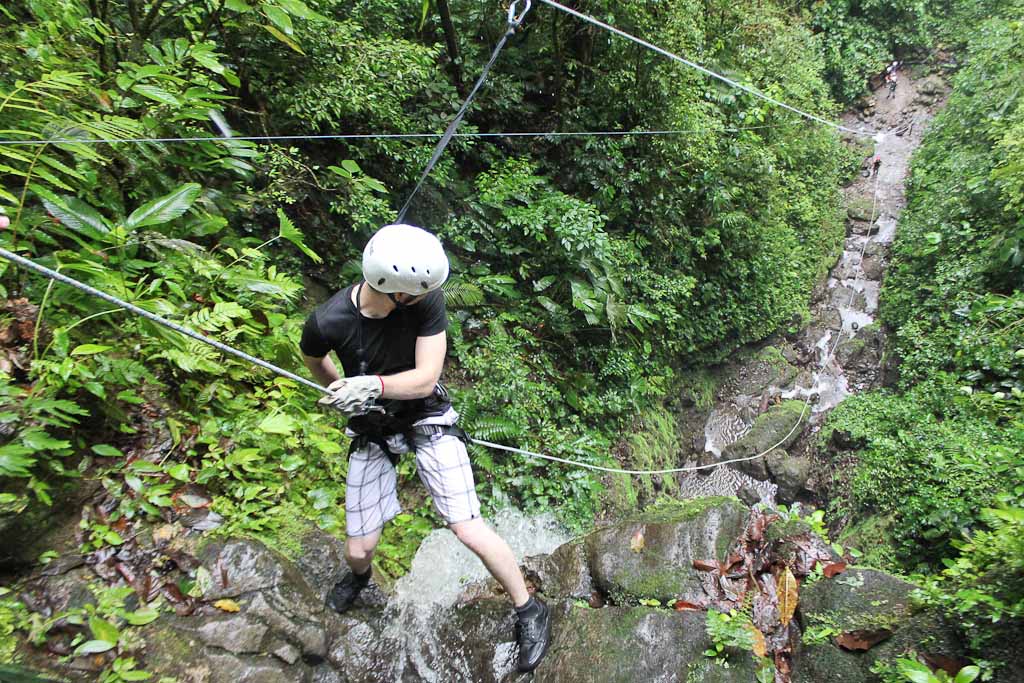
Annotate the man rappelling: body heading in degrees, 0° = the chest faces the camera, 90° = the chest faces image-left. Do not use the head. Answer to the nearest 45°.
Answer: approximately 0°

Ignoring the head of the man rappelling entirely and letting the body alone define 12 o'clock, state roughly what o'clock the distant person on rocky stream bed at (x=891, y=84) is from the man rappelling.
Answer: The distant person on rocky stream bed is roughly at 7 o'clock from the man rappelling.

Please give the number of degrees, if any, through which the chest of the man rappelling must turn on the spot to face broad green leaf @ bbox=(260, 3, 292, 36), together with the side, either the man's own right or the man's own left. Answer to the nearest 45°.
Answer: approximately 135° to the man's own right

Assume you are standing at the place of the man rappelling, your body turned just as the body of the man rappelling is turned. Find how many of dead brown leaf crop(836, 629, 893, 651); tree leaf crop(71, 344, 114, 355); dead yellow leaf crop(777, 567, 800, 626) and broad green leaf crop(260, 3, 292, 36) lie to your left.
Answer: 2

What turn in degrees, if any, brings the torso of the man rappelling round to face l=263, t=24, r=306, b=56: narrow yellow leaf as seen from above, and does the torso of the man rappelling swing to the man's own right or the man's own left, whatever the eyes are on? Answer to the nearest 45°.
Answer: approximately 135° to the man's own right

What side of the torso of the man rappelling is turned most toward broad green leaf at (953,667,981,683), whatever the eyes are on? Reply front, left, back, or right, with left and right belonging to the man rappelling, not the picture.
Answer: left

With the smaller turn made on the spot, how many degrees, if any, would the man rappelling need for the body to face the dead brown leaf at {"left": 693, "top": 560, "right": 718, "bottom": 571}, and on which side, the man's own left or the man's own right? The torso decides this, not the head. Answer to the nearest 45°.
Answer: approximately 90° to the man's own left

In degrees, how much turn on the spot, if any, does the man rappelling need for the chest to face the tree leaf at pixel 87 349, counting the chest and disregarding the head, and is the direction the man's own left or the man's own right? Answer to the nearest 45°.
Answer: approximately 90° to the man's own right
